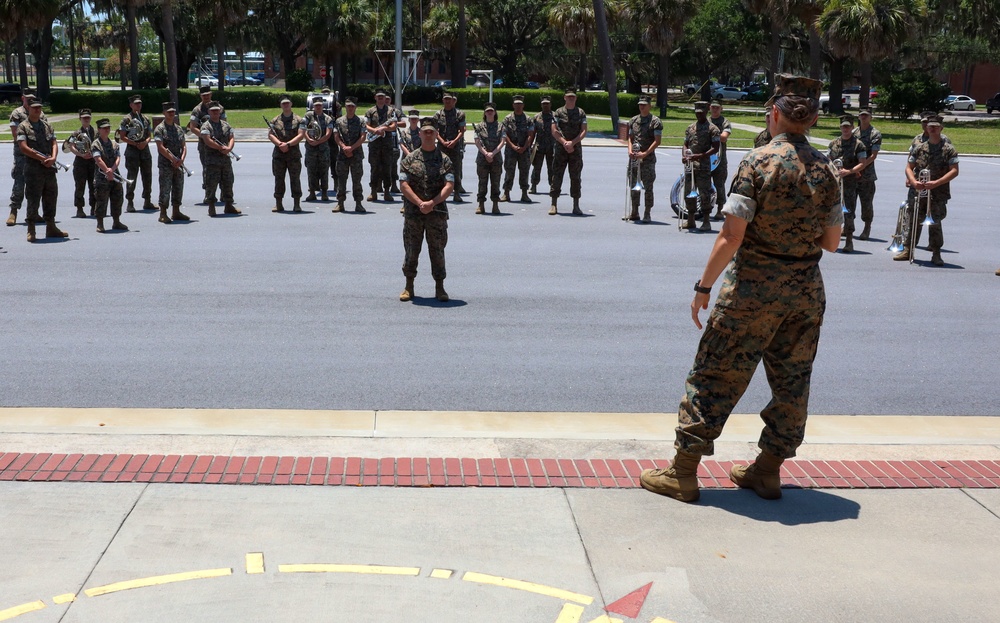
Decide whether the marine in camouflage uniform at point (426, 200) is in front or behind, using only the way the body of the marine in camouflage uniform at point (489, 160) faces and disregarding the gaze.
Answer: in front

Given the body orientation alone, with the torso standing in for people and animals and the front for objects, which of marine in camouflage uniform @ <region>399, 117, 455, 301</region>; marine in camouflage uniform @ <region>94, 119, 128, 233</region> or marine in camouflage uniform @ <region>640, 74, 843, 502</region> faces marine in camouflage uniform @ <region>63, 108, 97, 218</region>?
marine in camouflage uniform @ <region>640, 74, 843, 502</region>

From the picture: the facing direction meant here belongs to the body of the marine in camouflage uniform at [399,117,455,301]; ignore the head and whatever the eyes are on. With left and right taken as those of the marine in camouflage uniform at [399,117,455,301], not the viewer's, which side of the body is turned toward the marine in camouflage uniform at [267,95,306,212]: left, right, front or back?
back

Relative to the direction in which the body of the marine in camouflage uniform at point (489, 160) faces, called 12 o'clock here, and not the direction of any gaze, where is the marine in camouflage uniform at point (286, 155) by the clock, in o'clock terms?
the marine in camouflage uniform at point (286, 155) is roughly at 3 o'clock from the marine in camouflage uniform at point (489, 160).

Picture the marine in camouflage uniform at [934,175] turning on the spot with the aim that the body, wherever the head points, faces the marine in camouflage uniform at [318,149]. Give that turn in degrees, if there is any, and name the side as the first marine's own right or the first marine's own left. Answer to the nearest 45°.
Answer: approximately 90° to the first marine's own right

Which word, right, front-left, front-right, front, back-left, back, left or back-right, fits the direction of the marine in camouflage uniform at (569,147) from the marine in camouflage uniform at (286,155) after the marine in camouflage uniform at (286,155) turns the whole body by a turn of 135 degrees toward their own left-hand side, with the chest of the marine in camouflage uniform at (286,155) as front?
front-right

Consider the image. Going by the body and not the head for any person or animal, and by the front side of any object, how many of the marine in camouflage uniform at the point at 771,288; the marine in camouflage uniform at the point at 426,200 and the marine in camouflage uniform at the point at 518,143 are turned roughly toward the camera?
2

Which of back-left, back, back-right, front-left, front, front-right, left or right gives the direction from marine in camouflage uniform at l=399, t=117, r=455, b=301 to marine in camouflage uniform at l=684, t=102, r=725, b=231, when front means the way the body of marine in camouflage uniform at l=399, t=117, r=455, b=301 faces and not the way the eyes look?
back-left

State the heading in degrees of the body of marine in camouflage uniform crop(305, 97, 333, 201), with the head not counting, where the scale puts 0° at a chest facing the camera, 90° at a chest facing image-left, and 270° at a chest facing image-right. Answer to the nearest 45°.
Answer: approximately 0°
